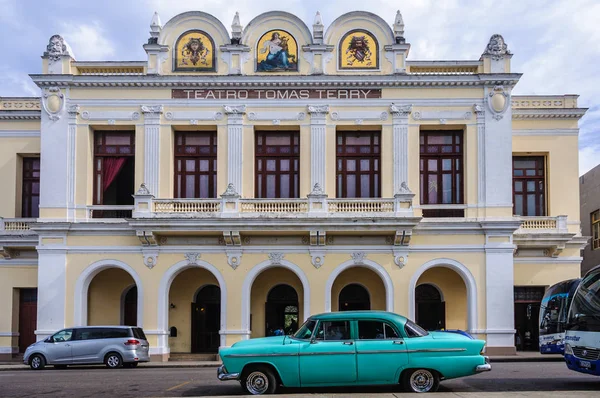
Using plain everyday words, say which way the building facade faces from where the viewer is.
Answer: facing the viewer

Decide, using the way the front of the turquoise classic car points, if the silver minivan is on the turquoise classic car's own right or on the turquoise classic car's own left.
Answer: on the turquoise classic car's own right

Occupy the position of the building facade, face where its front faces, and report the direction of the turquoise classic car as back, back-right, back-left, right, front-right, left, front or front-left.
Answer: front

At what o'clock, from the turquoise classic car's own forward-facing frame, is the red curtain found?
The red curtain is roughly at 2 o'clock from the turquoise classic car.

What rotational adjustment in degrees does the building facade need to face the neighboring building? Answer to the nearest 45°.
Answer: approximately 135° to its left

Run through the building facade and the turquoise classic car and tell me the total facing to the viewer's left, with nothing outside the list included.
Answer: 1

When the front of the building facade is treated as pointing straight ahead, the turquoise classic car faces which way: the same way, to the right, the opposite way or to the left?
to the right

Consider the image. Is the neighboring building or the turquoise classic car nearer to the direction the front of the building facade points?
the turquoise classic car

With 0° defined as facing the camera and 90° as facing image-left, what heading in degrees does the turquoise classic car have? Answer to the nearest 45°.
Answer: approximately 90°

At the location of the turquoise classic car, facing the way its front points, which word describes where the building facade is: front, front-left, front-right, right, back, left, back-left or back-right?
right
